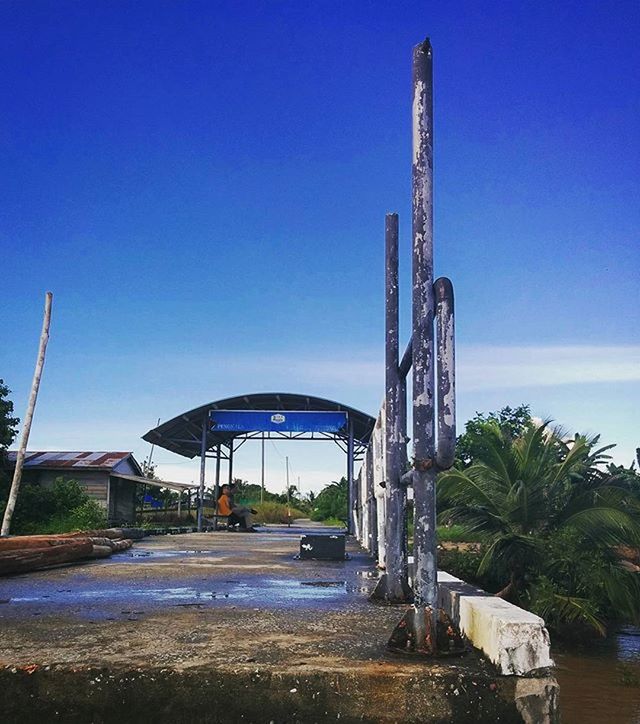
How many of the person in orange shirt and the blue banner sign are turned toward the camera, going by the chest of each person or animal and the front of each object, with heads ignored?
1

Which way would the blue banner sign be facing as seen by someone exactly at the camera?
facing the viewer

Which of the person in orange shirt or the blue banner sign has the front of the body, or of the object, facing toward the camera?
the blue banner sign

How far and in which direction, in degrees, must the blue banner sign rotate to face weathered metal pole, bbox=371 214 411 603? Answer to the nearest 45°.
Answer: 0° — it already faces it

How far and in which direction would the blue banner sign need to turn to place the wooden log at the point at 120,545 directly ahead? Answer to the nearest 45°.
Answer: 0° — it already faces it

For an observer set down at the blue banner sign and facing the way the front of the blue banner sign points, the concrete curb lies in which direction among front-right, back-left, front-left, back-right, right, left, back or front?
front

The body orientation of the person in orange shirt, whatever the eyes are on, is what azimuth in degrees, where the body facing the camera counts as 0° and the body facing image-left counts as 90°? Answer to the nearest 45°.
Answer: approximately 270°

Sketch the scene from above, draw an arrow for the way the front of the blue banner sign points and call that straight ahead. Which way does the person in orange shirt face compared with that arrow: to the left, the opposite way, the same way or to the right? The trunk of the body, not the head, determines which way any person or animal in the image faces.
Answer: to the left

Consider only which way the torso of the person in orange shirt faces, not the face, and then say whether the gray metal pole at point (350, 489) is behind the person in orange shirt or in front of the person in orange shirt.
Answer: in front

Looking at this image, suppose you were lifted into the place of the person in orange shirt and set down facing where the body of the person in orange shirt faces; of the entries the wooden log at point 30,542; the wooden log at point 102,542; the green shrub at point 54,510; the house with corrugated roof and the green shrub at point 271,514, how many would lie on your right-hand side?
2

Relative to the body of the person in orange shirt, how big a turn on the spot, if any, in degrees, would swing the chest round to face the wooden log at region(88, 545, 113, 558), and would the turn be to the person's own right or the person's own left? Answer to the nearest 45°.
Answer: approximately 90° to the person's own right

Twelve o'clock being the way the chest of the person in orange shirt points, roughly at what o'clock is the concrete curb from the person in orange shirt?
The concrete curb is roughly at 3 o'clock from the person in orange shirt.
